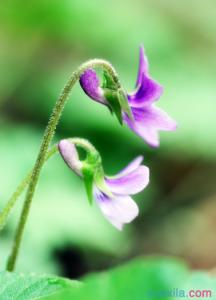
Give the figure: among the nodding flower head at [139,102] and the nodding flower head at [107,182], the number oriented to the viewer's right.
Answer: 2

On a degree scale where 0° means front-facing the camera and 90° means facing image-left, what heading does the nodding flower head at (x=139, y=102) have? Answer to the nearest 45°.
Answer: approximately 270°

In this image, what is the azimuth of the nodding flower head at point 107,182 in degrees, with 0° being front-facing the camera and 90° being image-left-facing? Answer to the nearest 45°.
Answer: approximately 270°
